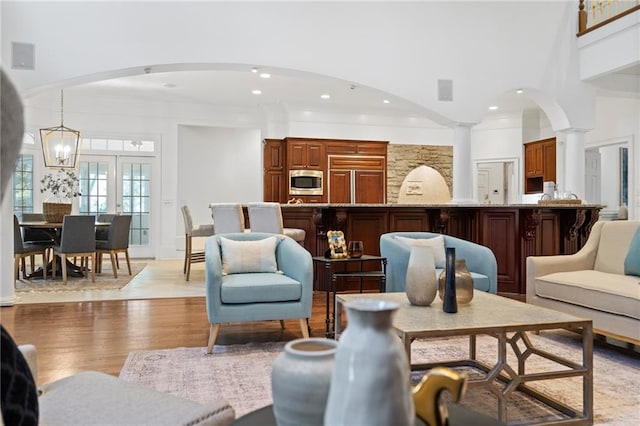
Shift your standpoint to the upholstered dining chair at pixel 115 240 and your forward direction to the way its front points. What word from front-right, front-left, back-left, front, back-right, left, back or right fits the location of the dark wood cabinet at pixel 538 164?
back-right

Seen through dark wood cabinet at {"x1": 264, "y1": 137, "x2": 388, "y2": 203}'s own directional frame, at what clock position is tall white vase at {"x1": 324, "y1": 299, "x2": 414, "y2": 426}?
The tall white vase is roughly at 12 o'clock from the dark wood cabinet.

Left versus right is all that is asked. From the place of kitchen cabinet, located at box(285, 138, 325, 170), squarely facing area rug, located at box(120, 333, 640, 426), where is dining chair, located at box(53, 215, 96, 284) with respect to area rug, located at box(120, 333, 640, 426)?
right

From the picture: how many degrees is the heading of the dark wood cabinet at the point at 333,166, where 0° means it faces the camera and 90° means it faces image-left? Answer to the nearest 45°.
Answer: approximately 0°

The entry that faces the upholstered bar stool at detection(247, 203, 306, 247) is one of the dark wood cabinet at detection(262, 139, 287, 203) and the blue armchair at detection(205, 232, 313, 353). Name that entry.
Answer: the dark wood cabinet

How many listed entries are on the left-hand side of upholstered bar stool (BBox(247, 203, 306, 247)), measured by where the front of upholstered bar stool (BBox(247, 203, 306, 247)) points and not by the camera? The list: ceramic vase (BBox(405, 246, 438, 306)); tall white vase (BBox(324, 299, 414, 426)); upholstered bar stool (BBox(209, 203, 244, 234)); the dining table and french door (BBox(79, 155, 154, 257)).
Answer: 3

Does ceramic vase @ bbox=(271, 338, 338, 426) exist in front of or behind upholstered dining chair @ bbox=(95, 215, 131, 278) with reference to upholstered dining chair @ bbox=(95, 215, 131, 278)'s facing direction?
behind

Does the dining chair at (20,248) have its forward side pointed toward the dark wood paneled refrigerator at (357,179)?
yes

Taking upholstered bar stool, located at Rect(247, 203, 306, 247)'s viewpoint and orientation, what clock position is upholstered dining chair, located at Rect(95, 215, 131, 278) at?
upholstered dining chair, located at Rect(95, 215, 131, 278) is roughly at 9 o'clock from upholstered bar stool, located at Rect(247, 203, 306, 247).
